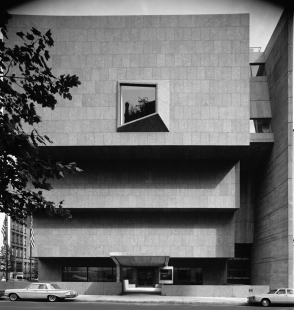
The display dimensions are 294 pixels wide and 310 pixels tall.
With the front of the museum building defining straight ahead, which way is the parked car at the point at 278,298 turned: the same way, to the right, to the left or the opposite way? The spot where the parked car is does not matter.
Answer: to the right

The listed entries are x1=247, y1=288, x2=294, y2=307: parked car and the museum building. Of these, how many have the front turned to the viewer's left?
1

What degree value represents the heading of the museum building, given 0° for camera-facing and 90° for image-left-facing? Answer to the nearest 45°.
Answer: approximately 0°

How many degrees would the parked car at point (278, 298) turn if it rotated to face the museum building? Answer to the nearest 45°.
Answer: approximately 45° to its right

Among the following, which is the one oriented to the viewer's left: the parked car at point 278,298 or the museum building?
the parked car

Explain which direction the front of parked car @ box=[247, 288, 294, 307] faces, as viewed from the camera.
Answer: facing to the left of the viewer

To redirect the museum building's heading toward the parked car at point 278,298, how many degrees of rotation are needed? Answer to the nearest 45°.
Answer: approximately 45° to its left
